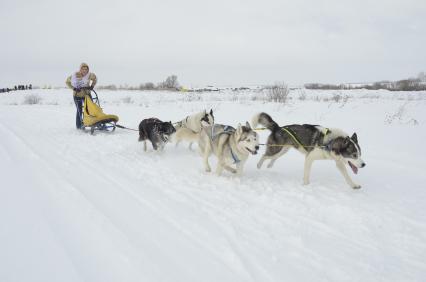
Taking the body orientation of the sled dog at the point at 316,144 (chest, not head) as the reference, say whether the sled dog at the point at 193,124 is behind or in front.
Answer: behind

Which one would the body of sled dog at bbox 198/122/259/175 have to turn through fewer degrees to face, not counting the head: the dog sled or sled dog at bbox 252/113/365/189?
the sled dog

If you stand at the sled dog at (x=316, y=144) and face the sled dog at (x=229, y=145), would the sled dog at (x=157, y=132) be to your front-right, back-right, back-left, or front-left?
front-right

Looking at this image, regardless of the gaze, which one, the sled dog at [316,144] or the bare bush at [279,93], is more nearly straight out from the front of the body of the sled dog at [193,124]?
the sled dog

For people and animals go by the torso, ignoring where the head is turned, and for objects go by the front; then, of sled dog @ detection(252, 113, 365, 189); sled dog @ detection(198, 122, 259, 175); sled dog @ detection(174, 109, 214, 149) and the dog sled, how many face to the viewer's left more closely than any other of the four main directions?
0

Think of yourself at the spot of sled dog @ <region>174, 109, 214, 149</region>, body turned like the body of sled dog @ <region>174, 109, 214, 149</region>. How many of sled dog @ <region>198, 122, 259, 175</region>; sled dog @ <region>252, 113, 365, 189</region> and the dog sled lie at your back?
1

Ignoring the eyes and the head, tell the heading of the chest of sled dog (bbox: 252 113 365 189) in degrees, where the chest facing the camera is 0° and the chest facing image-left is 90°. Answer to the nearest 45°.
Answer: approximately 315°

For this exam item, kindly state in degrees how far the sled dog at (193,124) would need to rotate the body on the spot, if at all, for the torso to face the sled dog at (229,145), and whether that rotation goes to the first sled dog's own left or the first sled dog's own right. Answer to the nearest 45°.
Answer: approximately 45° to the first sled dog's own right

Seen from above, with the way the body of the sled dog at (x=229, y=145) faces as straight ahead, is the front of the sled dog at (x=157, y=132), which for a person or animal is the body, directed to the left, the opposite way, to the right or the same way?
the same way

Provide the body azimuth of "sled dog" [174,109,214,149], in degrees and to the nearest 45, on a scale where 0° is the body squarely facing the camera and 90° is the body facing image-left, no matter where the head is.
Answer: approximately 315°

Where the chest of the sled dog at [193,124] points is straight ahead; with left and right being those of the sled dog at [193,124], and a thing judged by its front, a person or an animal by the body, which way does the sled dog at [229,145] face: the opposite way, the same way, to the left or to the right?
the same way

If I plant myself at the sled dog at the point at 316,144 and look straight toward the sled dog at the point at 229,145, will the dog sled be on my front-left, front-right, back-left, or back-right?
front-right

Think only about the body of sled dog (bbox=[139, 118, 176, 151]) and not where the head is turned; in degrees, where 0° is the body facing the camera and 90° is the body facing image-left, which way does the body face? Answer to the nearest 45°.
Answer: approximately 315°

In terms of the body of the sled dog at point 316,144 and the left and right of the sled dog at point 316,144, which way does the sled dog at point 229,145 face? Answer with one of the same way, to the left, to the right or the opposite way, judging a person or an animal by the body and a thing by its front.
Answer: the same way

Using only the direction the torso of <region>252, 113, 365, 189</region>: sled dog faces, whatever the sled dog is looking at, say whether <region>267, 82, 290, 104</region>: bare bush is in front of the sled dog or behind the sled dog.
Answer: behind

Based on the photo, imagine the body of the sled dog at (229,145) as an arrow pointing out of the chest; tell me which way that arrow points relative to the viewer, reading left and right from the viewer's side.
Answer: facing the viewer and to the right of the viewer

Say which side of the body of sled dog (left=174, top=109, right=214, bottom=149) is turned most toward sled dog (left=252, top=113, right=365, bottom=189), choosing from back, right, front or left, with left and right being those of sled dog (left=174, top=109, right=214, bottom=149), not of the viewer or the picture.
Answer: front
